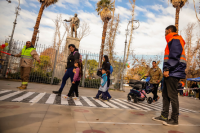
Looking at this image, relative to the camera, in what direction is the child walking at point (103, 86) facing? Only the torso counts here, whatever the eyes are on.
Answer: to the viewer's left

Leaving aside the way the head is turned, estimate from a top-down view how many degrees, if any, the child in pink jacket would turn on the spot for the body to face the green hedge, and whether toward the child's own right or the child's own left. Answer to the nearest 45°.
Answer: approximately 90° to the child's own right

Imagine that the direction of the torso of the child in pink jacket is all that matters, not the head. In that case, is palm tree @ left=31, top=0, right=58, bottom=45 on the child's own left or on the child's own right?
on the child's own right

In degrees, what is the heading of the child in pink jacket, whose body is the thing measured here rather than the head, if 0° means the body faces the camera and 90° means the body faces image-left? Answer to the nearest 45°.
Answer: approximately 90°
